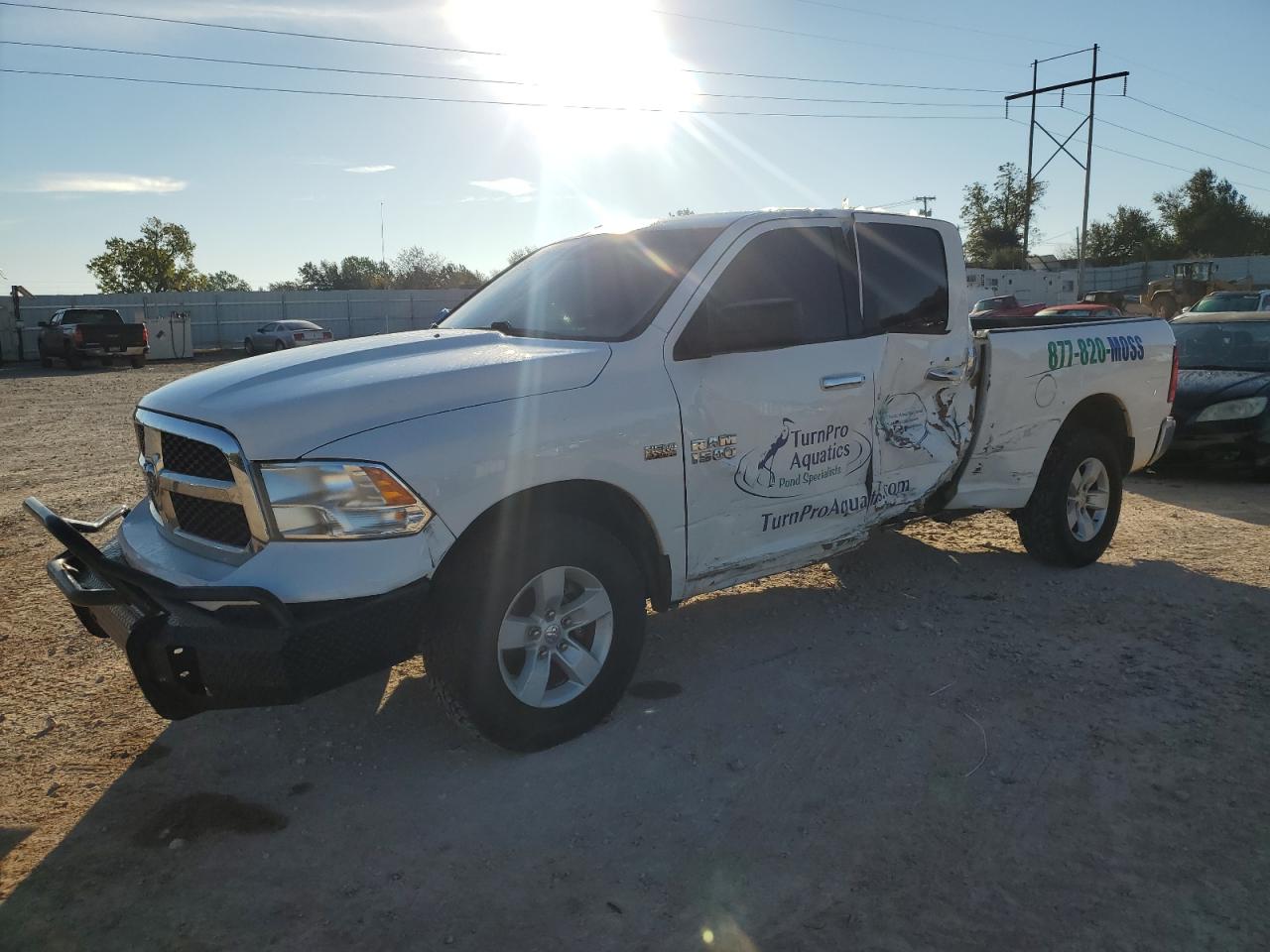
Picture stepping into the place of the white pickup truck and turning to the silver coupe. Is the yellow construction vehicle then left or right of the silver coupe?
right

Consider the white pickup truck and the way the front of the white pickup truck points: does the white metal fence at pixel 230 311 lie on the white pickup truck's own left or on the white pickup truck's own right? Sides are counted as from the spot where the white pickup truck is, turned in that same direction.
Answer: on the white pickup truck's own right

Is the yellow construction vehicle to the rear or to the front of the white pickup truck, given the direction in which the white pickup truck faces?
to the rear

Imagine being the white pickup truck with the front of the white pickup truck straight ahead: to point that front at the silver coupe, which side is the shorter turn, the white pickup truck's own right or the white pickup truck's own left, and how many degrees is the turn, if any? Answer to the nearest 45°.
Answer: approximately 135° to the white pickup truck's own right

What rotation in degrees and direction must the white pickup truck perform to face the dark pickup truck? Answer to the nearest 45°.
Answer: approximately 90° to its right

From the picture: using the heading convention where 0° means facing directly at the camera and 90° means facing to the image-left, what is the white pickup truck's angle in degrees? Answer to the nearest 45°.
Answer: approximately 45°
